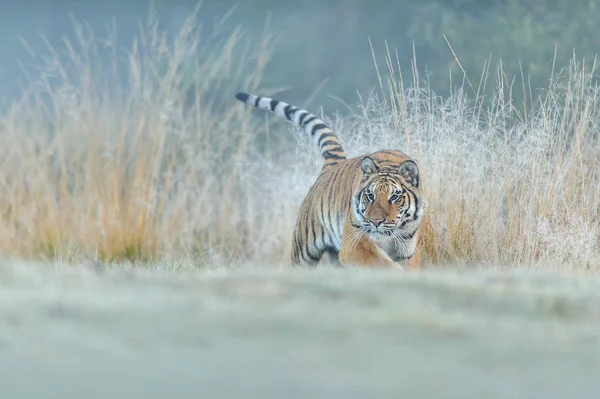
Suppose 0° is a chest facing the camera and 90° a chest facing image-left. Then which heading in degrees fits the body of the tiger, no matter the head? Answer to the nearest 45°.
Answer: approximately 315°
